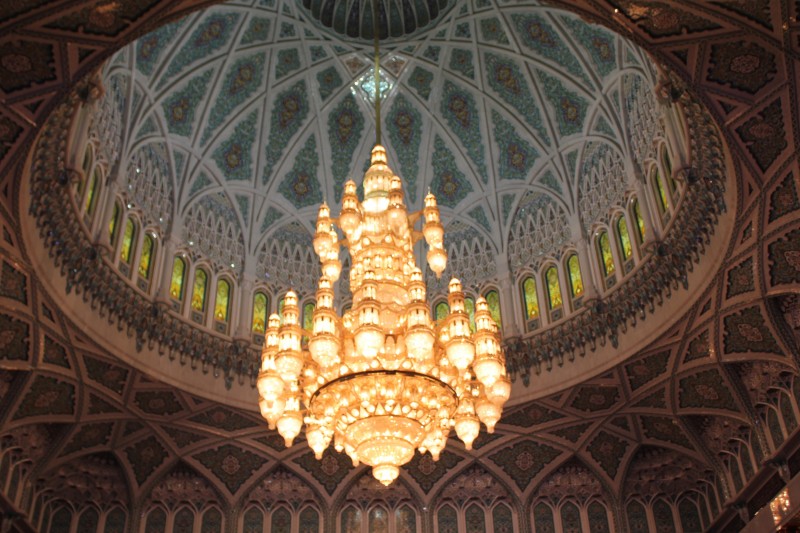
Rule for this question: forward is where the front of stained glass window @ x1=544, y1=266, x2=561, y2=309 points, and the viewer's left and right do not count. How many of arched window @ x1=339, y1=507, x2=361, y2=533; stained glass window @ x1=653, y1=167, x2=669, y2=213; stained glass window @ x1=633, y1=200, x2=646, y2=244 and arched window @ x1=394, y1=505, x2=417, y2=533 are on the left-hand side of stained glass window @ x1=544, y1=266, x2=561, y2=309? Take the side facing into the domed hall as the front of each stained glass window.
2

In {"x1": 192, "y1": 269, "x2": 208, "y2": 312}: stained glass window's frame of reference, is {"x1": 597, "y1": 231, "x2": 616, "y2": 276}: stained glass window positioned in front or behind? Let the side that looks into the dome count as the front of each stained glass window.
in front

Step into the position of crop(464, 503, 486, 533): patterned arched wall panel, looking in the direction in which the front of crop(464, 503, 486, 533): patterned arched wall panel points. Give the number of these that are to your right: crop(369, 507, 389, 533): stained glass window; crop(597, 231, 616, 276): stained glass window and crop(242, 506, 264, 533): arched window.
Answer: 2

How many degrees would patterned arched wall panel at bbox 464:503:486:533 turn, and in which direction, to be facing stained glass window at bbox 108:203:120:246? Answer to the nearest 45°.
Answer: approximately 45° to its right

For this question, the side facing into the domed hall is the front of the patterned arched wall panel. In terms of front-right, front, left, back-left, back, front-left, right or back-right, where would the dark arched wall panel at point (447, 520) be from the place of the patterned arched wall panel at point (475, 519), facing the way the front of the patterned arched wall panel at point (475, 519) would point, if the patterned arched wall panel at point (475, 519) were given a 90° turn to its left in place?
back

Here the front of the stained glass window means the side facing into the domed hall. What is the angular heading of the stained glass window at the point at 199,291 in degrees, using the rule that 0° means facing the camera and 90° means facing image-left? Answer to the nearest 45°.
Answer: approximately 315°

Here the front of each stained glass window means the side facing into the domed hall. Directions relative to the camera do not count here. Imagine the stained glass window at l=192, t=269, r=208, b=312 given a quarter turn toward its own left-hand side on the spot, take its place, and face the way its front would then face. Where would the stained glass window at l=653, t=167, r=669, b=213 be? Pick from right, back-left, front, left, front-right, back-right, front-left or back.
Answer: right

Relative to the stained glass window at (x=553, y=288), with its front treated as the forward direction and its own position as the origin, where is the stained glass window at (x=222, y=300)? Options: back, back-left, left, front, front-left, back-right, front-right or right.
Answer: front-right

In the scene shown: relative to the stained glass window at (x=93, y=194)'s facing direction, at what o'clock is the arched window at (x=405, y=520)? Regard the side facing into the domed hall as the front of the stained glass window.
The arched window is roughly at 11 o'clock from the stained glass window.

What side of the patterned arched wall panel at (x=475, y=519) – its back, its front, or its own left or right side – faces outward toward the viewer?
front

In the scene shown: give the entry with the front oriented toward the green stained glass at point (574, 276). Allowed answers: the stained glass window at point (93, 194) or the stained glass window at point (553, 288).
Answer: the stained glass window at point (93, 194)

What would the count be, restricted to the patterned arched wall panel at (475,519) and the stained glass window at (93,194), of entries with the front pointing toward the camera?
1

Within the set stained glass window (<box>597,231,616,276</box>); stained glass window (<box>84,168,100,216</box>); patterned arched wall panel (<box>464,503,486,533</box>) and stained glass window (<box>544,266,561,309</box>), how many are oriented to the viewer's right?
1

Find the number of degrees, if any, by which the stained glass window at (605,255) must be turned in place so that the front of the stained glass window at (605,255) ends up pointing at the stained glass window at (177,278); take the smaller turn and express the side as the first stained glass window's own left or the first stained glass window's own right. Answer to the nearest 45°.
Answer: approximately 45° to the first stained glass window's own right

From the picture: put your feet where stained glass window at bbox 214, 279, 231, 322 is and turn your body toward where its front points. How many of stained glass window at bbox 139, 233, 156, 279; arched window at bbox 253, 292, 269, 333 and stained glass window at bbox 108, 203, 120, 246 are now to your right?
2

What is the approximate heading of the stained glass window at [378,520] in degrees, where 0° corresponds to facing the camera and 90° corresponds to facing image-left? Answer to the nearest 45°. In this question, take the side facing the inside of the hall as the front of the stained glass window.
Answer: approximately 0°
